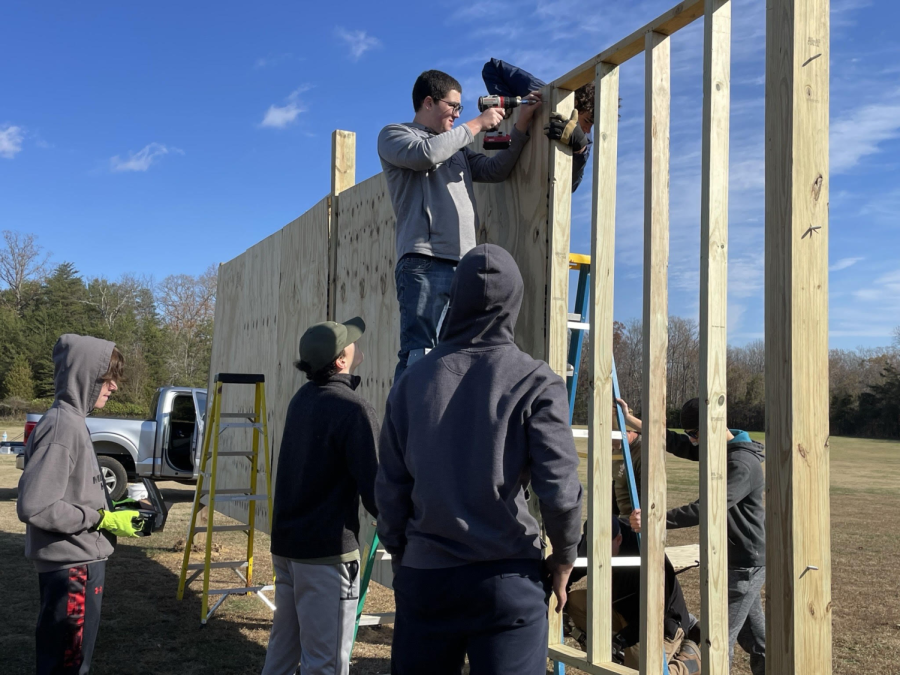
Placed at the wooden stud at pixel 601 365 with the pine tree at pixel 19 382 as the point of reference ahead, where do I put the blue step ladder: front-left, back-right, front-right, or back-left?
front-right

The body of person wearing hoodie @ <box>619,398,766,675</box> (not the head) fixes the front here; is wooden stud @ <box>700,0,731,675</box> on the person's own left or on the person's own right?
on the person's own left

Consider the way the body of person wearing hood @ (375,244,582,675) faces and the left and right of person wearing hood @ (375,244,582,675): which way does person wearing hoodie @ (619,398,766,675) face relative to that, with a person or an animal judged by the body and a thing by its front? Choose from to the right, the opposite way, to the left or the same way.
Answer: to the left

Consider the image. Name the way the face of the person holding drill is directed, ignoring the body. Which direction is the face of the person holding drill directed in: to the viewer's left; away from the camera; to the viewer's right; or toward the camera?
to the viewer's right

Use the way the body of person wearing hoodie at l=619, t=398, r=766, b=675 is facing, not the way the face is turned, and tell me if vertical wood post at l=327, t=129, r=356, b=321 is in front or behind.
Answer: in front

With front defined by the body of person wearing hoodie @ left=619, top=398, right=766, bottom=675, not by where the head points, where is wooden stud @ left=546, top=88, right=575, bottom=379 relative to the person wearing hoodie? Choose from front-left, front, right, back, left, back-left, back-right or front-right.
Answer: front-left

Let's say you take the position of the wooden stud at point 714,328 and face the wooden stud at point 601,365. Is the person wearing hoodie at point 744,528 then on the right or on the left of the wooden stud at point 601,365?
right

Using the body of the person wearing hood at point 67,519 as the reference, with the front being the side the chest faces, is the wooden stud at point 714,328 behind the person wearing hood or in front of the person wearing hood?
in front

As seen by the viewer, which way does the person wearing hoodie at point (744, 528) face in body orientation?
to the viewer's left

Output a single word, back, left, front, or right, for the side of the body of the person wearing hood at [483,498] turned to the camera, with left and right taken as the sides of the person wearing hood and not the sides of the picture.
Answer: back

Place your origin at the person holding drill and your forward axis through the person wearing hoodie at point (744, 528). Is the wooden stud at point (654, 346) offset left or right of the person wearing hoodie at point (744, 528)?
right

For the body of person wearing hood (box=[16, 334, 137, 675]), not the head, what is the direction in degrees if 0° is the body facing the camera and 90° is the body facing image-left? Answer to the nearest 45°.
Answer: approximately 270°

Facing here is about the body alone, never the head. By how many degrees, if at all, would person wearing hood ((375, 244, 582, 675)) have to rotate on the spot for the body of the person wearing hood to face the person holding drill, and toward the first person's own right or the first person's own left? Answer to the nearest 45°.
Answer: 0° — they already face them

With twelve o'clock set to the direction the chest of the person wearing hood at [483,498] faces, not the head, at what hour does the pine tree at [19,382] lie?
The pine tree is roughly at 11 o'clock from the person wearing hood.

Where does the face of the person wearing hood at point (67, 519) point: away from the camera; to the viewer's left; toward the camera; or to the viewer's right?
to the viewer's right

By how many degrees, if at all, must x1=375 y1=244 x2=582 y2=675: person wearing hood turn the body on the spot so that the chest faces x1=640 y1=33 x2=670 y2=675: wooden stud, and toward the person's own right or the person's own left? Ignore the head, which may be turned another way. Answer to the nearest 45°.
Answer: approximately 45° to the person's own right
